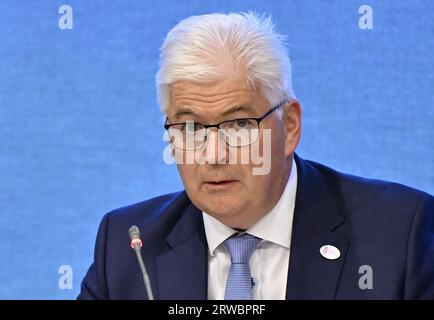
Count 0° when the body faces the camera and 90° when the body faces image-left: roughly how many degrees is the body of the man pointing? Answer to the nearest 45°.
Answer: approximately 45°
